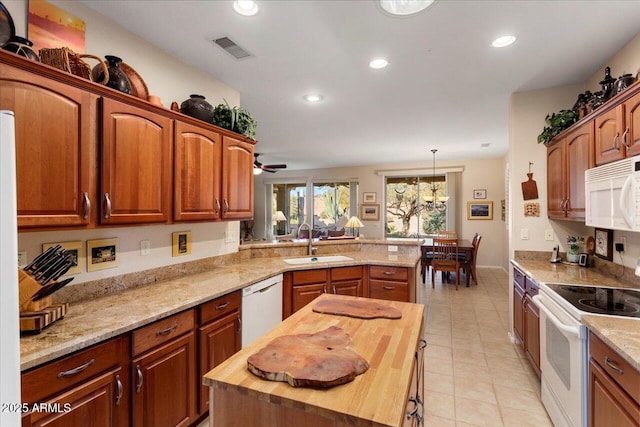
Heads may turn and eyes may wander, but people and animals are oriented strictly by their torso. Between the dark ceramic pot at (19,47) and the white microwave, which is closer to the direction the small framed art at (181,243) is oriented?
the white microwave

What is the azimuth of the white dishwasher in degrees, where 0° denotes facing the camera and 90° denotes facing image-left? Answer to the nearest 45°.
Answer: approximately 315°

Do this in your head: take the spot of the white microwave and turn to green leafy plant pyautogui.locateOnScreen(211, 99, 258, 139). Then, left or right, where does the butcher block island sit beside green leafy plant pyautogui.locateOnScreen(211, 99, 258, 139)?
left

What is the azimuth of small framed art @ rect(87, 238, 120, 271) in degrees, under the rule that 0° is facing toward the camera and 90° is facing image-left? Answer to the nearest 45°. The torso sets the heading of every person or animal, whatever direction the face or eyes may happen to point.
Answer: approximately 315°

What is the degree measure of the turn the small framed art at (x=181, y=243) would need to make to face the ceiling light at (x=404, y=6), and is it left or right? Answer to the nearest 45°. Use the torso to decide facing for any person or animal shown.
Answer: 0° — it already faces it

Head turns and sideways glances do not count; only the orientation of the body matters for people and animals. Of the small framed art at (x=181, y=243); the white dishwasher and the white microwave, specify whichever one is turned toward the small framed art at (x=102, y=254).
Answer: the white microwave

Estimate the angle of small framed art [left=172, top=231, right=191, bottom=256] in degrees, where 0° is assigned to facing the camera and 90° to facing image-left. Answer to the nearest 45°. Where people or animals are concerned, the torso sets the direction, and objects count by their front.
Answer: approximately 315°

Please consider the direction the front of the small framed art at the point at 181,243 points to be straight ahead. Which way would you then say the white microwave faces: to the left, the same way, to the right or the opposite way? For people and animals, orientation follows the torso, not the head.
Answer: the opposite way

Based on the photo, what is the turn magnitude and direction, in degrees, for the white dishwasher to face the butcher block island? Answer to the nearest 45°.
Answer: approximately 45° to its right
